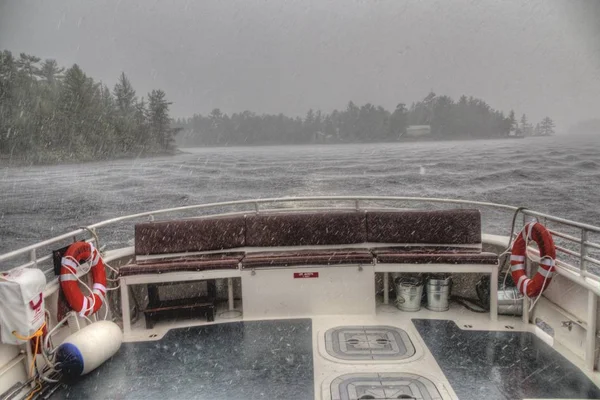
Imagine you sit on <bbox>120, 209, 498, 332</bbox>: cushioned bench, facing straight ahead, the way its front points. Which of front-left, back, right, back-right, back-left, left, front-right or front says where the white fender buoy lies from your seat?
front-right

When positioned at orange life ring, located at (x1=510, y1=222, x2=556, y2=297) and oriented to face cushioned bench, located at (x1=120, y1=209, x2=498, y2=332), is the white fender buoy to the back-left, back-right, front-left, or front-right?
front-left

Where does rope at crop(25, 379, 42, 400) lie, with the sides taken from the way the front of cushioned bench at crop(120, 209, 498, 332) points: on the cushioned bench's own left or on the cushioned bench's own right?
on the cushioned bench's own right

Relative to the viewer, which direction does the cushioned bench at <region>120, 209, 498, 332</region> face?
toward the camera
